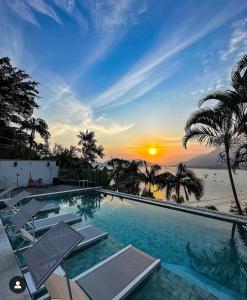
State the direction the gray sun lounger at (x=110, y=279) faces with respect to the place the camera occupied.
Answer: facing away from the viewer and to the right of the viewer

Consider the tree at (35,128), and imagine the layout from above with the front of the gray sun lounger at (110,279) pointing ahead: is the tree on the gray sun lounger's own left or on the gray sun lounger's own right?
on the gray sun lounger's own left

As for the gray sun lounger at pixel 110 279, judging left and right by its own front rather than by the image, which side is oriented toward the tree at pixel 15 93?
left

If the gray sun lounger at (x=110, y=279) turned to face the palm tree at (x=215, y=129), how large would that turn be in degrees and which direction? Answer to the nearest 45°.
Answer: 0° — it already faces it
